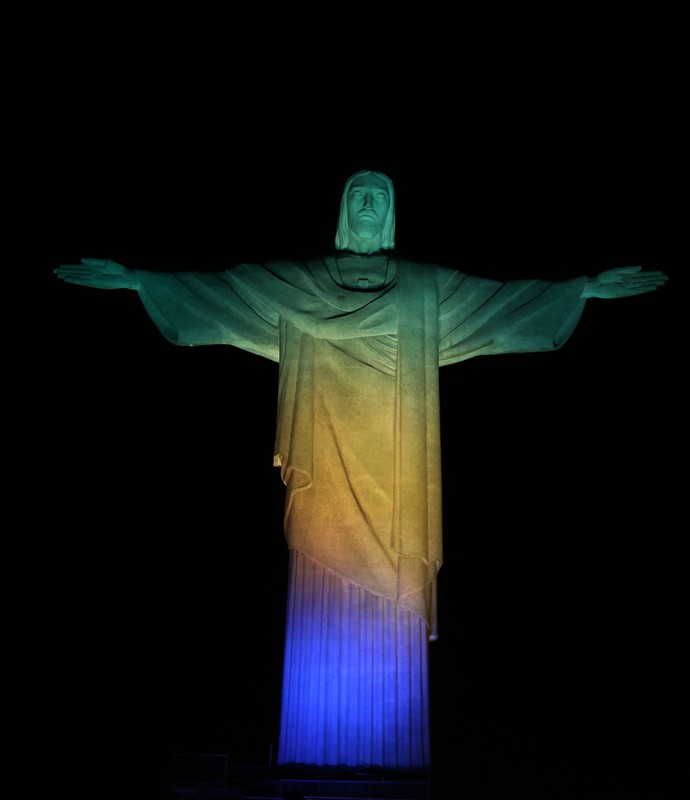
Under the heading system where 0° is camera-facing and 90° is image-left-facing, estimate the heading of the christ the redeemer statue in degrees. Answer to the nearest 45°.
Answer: approximately 0°
